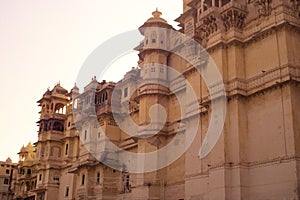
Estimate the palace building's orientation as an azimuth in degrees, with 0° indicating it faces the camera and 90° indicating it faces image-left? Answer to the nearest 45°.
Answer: approximately 45°
